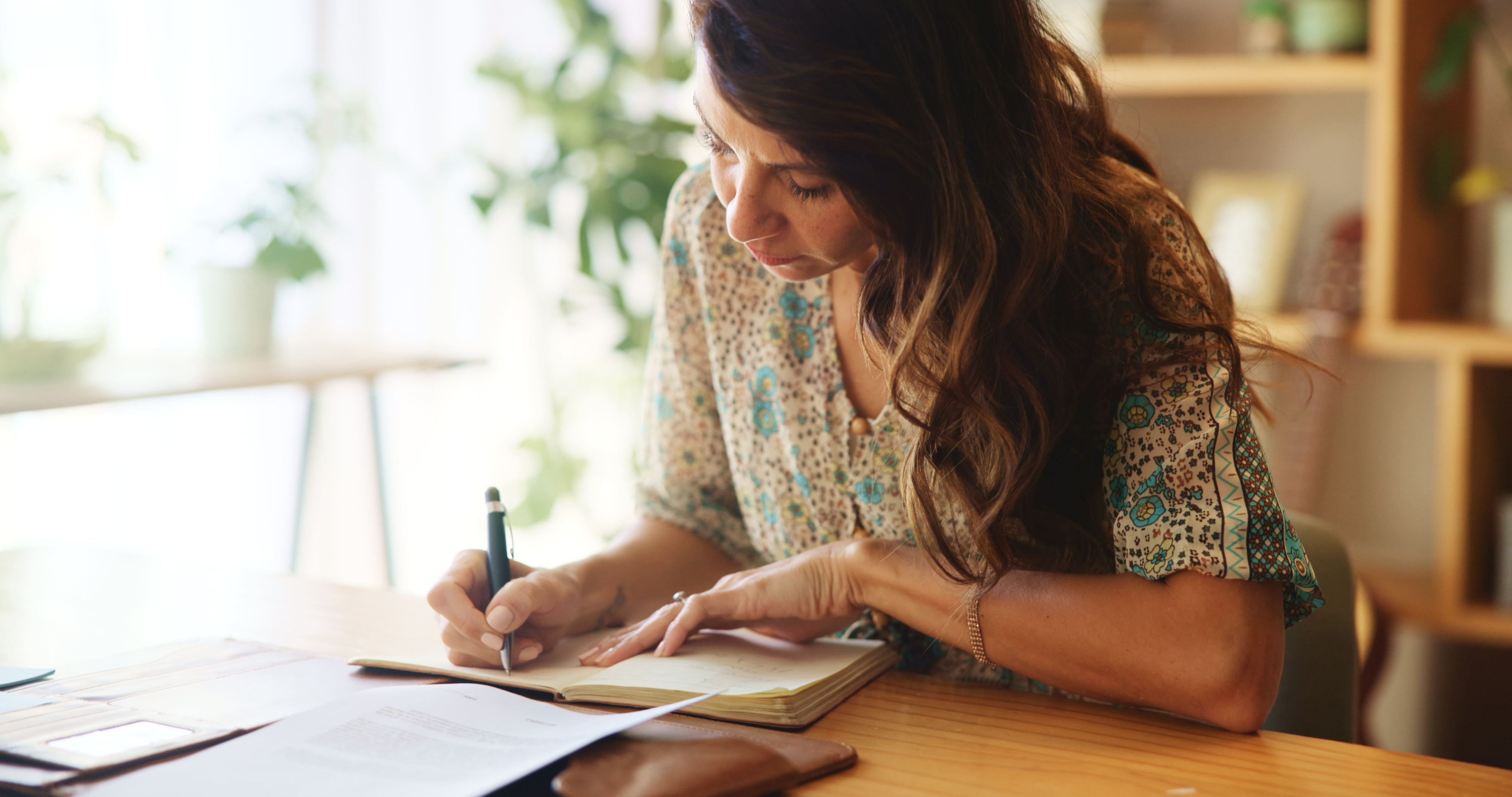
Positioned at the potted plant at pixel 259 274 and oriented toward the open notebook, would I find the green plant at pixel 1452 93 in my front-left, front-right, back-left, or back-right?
front-left

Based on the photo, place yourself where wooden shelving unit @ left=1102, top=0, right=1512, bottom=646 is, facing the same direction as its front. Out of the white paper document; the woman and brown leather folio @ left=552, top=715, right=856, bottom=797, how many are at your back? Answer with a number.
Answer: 0

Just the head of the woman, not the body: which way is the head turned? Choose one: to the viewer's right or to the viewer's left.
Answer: to the viewer's left

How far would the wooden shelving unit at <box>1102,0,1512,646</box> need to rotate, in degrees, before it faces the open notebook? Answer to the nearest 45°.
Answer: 0° — it already faces it

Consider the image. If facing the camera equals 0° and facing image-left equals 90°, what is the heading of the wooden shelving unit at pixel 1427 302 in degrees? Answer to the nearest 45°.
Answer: approximately 0°

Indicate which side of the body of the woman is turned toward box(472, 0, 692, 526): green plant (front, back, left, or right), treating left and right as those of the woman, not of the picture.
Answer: right

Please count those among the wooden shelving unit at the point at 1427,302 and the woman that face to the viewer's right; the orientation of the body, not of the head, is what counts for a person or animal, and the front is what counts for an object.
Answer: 0

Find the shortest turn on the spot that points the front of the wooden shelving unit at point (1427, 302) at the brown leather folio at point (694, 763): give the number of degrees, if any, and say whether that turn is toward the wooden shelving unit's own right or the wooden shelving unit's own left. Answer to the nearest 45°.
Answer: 0° — it already faces it

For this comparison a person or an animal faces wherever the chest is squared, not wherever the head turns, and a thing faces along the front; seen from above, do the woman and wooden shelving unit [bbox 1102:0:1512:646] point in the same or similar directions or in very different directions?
same or similar directions

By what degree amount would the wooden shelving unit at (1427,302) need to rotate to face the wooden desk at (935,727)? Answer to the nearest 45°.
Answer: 0° — it already faces it

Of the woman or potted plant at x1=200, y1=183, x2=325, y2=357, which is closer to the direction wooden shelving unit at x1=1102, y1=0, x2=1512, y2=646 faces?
the woman

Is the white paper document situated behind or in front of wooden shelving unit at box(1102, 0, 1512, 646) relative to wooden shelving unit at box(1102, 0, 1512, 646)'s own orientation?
in front

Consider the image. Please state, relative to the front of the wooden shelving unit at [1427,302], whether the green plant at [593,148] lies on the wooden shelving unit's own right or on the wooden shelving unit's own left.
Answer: on the wooden shelving unit's own right

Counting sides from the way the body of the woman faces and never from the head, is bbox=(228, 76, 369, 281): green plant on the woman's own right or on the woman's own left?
on the woman's own right

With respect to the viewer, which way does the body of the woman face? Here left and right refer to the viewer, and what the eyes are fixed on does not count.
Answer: facing the viewer and to the left of the viewer
